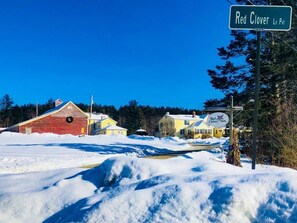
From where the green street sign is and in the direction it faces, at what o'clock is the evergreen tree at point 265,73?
The evergreen tree is roughly at 6 o'clock from the green street sign.

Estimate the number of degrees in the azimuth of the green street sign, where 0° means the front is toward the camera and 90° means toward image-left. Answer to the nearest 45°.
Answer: approximately 0°
